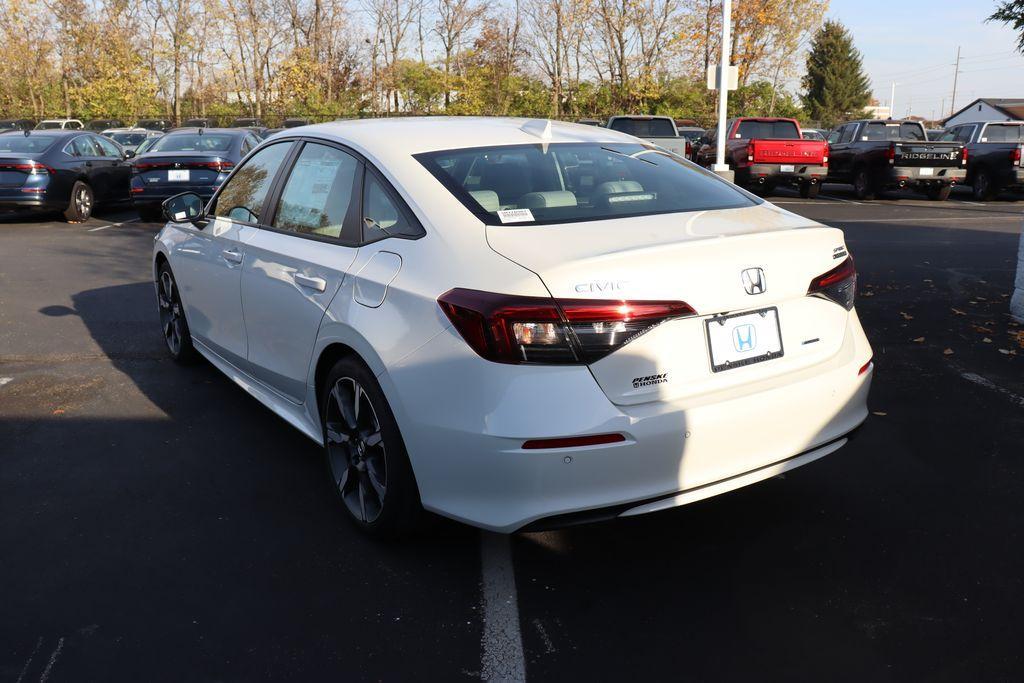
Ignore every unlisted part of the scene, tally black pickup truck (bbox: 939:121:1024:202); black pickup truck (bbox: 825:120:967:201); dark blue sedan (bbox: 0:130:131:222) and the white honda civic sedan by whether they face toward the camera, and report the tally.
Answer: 0

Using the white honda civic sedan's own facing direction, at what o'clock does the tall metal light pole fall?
The tall metal light pole is roughly at 2 o'clock from the white honda civic sedan.

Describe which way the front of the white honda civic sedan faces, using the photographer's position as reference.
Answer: facing away from the viewer and to the left of the viewer

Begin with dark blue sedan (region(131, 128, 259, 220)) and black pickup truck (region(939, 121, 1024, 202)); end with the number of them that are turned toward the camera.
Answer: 0

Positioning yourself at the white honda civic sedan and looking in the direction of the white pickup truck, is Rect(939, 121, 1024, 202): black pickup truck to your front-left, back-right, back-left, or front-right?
front-right

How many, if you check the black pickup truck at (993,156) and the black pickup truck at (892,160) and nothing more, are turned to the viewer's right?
0

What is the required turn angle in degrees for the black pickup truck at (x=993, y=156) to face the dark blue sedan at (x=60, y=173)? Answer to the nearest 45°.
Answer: approximately 90° to its left

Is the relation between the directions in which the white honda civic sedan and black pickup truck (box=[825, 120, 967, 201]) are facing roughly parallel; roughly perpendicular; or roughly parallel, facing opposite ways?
roughly parallel

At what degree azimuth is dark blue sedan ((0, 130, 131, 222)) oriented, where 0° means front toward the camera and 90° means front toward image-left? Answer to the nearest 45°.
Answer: approximately 225°

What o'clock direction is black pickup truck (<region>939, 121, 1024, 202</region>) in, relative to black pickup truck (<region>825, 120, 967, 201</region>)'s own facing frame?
black pickup truck (<region>939, 121, 1024, 202</region>) is roughly at 4 o'clock from black pickup truck (<region>825, 120, 967, 201</region>).

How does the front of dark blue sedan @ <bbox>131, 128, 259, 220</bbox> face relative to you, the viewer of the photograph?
facing away from the viewer and to the right of the viewer

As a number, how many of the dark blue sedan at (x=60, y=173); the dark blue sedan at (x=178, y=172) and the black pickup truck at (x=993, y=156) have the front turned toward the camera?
0

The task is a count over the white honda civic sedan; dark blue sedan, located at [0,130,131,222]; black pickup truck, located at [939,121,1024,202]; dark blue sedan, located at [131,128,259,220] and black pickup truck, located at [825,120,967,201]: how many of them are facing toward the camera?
0

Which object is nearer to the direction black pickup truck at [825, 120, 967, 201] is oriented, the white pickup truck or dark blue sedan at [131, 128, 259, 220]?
the white pickup truck

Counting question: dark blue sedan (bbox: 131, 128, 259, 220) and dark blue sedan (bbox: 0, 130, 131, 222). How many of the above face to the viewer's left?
0

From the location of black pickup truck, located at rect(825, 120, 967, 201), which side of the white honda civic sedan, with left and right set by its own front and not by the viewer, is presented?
right

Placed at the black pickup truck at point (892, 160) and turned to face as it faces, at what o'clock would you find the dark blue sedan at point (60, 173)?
The dark blue sedan is roughly at 9 o'clock from the black pickup truck.

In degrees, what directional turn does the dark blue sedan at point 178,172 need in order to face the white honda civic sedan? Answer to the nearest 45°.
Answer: approximately 135° to its right

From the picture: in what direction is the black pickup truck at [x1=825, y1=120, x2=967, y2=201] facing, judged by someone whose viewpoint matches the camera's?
facing away from the viewer and to the left of the viewer

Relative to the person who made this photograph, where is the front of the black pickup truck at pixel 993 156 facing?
facing away from the viewer and to the left of the viewer
